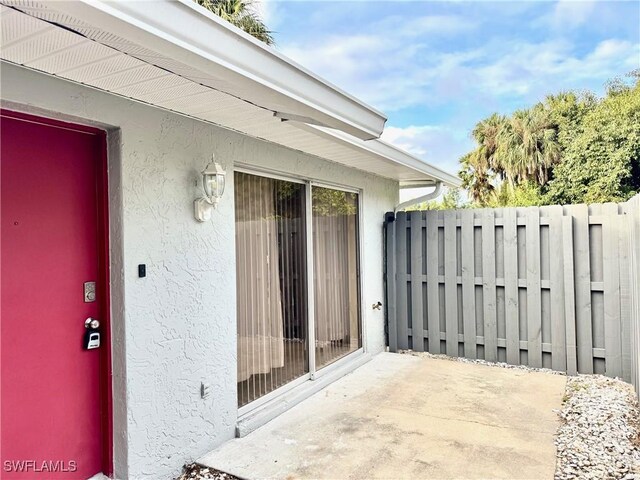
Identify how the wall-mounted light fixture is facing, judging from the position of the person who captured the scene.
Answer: facing the viewer and to the right of the viewer

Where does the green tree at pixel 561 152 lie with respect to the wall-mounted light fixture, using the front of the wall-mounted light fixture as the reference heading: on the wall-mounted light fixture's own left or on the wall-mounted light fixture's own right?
on the wall-mounted light fixture's own left

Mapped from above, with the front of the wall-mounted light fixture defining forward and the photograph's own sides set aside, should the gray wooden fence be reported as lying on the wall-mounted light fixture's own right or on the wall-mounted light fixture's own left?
on the wall-mounted light fixture's own left

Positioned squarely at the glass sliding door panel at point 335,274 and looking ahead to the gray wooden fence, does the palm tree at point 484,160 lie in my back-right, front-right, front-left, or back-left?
front-left

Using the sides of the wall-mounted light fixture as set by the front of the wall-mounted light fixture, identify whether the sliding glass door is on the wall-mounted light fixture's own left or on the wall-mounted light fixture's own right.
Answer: on the wall-mounted light fixture's own left

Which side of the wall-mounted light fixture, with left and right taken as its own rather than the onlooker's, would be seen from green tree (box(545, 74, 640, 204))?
left

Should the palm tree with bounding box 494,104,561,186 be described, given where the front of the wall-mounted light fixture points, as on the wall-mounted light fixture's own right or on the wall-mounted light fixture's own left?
on the wall-mounted light fixture's own left

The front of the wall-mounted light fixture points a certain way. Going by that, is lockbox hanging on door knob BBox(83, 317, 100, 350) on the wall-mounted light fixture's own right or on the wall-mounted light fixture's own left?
on the wall-mounted light fixture's own right

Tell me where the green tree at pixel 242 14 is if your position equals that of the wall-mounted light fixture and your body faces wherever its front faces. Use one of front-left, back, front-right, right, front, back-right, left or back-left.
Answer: back-left
